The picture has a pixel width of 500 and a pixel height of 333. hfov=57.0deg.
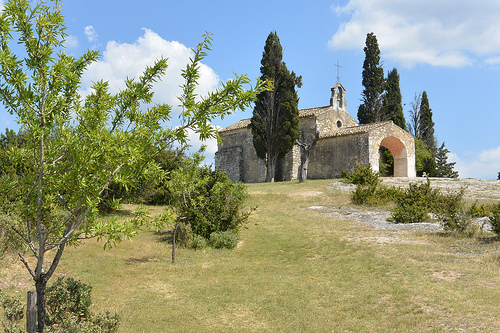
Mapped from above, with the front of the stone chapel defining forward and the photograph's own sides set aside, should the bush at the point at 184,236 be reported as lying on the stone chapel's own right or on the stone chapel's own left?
on the stone chapel's own right

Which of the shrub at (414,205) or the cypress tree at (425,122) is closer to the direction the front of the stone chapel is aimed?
the shrub

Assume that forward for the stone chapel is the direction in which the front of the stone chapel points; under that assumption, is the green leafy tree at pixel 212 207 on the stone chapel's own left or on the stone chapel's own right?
on the stone chapel's own right

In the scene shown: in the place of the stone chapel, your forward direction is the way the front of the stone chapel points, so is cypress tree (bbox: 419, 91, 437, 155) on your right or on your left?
on your left

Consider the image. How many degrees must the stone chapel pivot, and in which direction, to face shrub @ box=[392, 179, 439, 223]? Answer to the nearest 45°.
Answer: approximately 45° to its right

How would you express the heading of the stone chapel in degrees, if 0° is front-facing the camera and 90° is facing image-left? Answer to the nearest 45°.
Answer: approximately 315°

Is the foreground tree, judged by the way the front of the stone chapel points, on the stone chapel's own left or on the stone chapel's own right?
on the stone chapel's own right

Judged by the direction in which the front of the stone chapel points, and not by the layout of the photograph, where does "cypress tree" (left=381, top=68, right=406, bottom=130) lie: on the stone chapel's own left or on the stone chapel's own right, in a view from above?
on the stone chapel's own left
